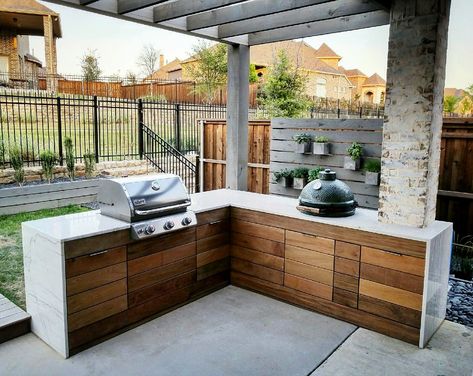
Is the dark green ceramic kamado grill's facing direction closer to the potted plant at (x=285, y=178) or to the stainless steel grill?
the stainless steel grill

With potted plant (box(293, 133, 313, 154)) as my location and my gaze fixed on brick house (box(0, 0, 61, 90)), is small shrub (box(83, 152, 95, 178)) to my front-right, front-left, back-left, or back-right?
front-left

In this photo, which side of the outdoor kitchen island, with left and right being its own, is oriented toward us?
front

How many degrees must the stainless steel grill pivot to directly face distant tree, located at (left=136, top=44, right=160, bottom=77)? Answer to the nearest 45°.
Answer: approximately 135° to its left

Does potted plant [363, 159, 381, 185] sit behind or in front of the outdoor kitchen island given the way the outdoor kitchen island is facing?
behind

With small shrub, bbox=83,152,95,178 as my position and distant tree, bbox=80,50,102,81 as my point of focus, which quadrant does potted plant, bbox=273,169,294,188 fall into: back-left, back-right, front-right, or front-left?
back-right

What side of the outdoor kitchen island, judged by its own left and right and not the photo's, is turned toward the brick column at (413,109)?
left

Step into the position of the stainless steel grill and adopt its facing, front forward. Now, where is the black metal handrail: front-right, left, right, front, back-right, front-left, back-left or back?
back-left
